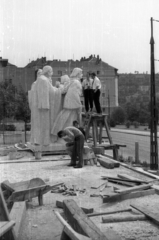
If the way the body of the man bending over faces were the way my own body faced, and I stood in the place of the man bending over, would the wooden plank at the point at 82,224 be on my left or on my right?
on my left

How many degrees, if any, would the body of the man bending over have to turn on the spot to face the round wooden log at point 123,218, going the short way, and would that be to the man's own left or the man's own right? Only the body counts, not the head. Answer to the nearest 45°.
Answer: approximately 90° to the man's own left

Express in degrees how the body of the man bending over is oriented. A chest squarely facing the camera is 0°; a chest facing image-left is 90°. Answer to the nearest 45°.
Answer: approximately 90°

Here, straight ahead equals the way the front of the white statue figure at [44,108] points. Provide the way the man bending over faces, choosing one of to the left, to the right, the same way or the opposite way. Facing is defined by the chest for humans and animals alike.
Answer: the opposite way
